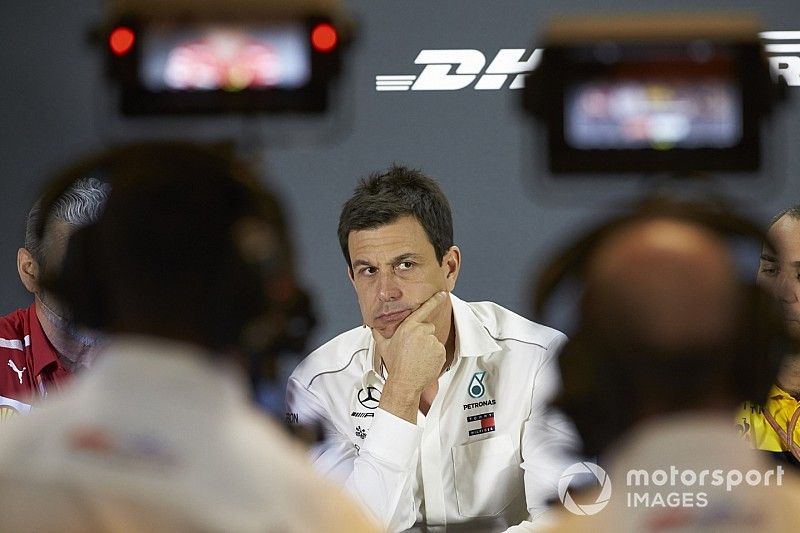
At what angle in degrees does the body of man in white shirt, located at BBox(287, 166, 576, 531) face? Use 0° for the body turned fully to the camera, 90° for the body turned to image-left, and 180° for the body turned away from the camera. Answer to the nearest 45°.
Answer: approximately 0°

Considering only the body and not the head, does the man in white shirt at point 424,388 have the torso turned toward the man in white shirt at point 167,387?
yes

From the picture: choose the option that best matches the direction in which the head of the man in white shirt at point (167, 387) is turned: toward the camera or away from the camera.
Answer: away from the camera
